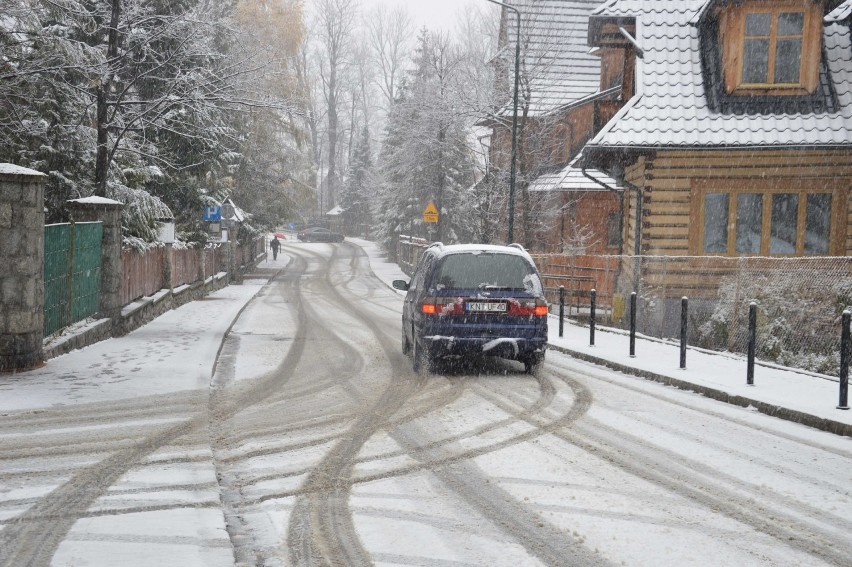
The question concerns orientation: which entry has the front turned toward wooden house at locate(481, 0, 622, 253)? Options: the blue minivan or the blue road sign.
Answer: the blue minivan

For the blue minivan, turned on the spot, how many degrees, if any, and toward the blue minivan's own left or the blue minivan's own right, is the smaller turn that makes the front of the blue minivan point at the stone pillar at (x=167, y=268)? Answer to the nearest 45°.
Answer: approximately 45° to the blue minivan's own left

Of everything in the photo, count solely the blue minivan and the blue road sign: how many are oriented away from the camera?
1

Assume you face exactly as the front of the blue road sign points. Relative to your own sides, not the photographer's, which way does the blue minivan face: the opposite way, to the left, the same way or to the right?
the opposite way

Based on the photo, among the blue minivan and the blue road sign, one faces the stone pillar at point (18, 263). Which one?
the blue road sign

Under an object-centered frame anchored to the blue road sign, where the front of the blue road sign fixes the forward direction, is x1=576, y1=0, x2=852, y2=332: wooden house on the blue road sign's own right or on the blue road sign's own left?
on the blue road sign's own left

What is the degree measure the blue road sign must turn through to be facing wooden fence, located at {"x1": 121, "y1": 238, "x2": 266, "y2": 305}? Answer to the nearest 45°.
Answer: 0° — it already faces it

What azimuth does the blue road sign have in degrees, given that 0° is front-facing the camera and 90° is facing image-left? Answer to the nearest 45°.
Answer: approximately 0°

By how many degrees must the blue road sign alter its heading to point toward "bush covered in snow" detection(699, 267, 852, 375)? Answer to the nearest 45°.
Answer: approximately 45° to its left

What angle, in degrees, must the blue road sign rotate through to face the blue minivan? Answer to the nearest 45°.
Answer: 0° — it already faces it

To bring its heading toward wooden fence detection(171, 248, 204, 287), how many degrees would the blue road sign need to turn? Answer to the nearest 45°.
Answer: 0° — it already faces it

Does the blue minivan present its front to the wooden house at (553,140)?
yes

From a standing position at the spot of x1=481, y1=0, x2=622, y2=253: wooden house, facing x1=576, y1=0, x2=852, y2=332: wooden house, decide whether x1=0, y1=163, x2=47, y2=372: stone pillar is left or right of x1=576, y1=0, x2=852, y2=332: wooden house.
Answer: right

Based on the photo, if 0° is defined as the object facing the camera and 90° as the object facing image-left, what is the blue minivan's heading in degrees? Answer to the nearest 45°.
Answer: approximately 180°

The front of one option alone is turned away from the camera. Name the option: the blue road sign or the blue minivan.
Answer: the blue minivan

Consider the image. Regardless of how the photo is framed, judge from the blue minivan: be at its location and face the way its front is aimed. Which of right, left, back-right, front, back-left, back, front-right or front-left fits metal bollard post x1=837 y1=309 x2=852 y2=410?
back-right

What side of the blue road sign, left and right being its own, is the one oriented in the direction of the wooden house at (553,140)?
left
